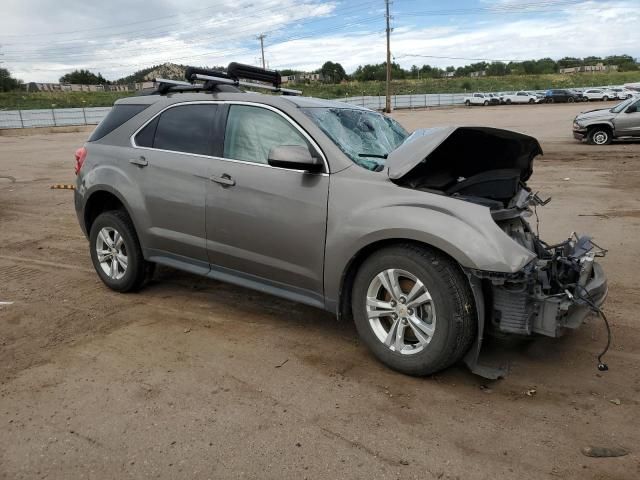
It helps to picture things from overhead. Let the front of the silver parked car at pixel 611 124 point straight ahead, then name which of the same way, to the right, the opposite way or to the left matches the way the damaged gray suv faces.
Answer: the opposite way

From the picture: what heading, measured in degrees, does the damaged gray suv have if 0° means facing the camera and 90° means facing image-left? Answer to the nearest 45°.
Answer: approximately 315°

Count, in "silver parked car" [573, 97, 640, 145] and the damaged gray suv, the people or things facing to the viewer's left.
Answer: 1

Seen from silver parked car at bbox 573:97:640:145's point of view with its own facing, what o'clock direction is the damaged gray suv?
The damaged gray suv is roughly at 9 o'clock from the silver parked car.

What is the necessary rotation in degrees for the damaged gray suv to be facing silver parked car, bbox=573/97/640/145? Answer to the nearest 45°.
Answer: approximately 90° to its left

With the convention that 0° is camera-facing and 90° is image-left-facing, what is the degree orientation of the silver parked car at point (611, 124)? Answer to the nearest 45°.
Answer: approximately 90°
